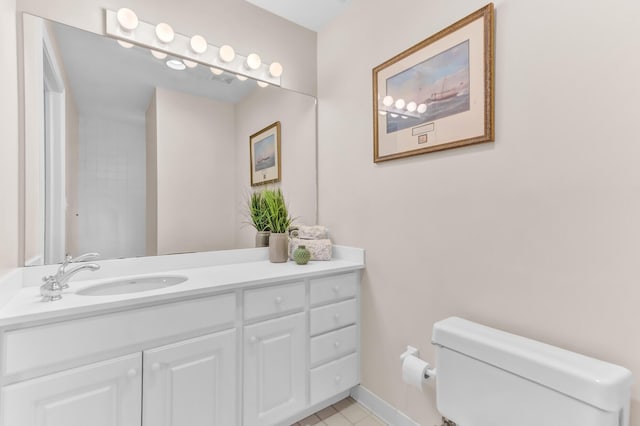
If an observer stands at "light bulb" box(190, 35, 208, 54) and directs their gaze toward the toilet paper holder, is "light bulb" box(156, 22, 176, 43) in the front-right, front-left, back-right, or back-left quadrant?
back-right

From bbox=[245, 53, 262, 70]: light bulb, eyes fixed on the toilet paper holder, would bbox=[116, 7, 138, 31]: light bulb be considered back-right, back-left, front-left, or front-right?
back-right

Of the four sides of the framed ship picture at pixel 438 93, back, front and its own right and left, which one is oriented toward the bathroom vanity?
front
